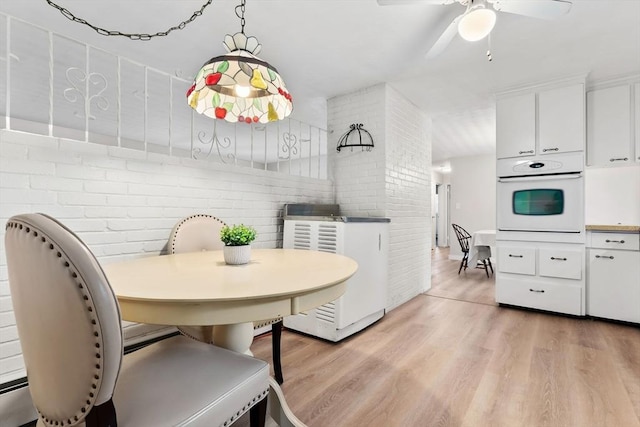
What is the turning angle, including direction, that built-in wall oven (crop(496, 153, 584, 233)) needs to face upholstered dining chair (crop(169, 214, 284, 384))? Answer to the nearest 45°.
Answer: approximately 45° to its right

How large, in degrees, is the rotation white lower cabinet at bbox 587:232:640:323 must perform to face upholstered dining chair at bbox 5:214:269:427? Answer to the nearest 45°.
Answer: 0° — it already faces it

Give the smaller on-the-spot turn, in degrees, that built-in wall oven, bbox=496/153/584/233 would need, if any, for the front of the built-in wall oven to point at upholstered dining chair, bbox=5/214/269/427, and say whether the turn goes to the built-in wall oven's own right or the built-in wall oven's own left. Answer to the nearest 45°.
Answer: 0° — it already faces it

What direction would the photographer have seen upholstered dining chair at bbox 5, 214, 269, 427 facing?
facing away from the viewer and to the right of the viewer

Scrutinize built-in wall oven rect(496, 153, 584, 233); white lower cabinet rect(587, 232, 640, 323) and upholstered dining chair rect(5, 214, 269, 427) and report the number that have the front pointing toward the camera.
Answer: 2
